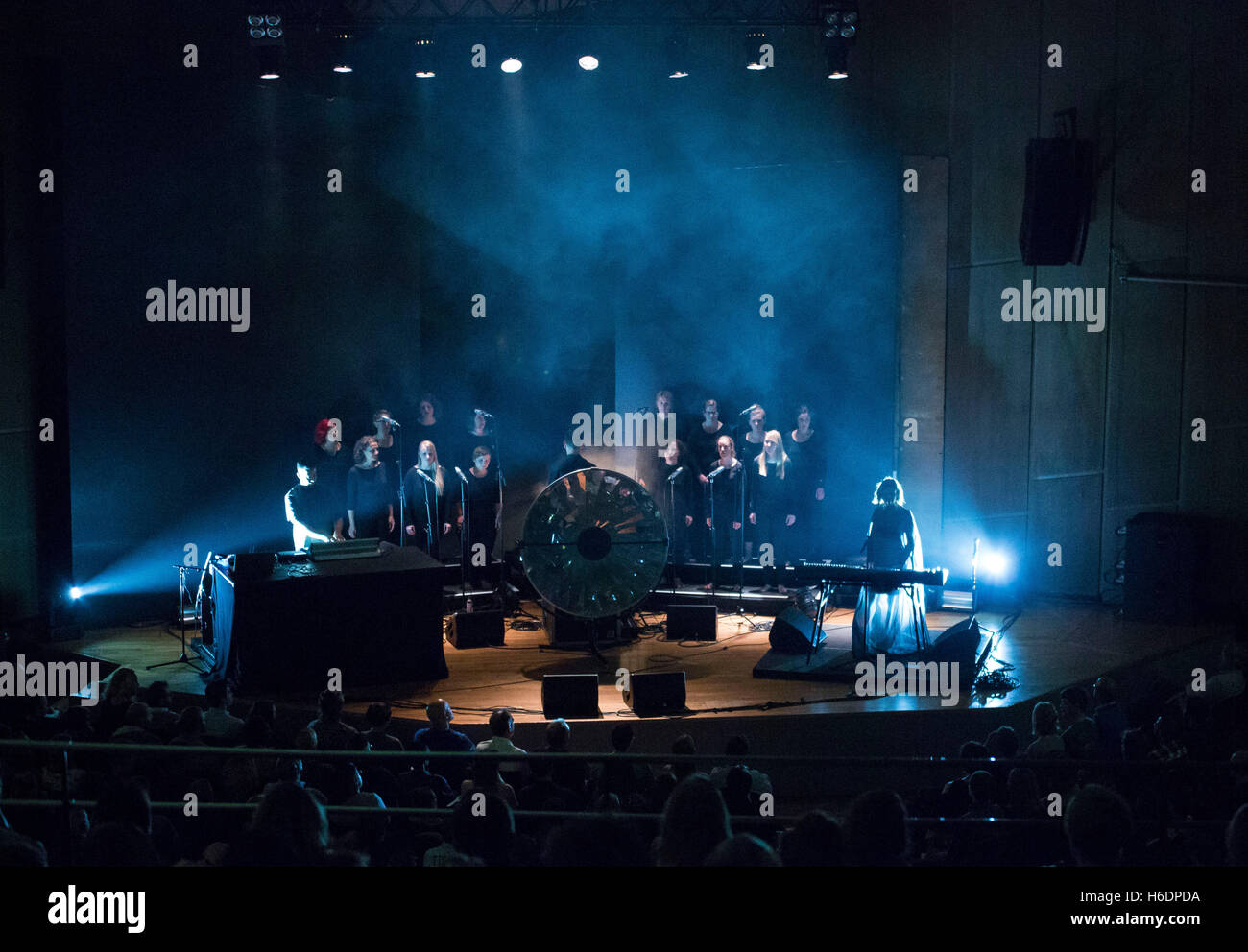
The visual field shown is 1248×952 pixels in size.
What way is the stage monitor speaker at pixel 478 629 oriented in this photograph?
away from the camera

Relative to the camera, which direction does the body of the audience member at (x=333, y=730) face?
away from the camera

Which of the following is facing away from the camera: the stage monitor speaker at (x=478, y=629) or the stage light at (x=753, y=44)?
the stage monitor speaker

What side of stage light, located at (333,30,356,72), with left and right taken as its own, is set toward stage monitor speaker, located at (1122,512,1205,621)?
left

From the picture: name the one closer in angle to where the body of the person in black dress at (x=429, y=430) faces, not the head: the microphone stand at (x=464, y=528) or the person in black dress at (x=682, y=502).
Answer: the microphone stand

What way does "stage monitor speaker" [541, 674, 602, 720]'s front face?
away from the camera

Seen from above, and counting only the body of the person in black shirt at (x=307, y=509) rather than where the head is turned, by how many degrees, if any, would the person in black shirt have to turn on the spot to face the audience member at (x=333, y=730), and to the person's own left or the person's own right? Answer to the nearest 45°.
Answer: approximately 45° to the person's own right
